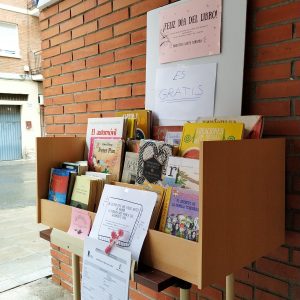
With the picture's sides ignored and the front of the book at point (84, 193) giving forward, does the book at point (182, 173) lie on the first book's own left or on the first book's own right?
on the first book's own left

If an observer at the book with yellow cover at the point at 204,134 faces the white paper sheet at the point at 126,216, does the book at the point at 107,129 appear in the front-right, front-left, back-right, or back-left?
front-right

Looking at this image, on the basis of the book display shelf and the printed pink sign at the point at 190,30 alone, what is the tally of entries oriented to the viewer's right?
0
